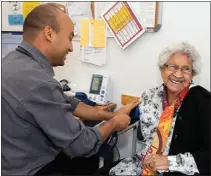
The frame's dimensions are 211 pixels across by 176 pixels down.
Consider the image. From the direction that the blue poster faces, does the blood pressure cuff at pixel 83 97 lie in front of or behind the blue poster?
in front

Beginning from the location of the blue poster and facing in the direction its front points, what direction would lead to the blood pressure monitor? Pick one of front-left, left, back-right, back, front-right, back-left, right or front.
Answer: front-left

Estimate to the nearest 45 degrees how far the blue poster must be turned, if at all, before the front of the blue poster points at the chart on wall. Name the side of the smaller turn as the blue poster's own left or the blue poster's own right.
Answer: approximately 45° to the blue poster's own left

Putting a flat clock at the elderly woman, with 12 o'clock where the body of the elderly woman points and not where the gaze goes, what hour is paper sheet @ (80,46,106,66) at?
The paper sheet is roughly at 3 o'clock from the elderly woman.

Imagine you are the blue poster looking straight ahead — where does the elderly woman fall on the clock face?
The elderly woman is roughly at 11 o'clock from the blue poster.

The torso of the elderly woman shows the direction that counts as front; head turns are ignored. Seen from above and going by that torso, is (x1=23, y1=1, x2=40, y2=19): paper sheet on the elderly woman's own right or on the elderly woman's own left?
on the elderly woman's own right

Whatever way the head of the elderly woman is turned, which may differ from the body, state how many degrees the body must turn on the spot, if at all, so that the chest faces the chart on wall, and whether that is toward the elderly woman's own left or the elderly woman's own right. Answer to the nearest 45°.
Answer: approximately 90° to the elderly woman's own right

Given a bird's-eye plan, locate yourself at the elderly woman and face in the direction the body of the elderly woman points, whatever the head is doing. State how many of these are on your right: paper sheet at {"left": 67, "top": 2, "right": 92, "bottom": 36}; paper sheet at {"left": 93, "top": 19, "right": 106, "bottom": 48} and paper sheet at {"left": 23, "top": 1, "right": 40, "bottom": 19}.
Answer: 3

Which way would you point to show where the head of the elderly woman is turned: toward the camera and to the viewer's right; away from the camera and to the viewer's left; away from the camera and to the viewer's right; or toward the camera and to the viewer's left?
toward the camera and to the viewer's left

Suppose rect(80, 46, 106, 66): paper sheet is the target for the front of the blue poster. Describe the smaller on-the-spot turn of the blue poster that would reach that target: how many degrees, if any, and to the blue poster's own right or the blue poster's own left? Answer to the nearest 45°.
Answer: approximately 45° to the blue poster's own left

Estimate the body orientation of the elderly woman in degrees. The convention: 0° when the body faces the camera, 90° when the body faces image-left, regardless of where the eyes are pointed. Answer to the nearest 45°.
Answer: approximately 45°

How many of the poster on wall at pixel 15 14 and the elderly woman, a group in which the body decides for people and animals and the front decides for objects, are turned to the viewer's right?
0

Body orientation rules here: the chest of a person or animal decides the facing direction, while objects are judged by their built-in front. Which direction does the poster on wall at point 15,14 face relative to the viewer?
toward the camera

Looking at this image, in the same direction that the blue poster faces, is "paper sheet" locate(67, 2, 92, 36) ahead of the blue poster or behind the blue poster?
ahead
